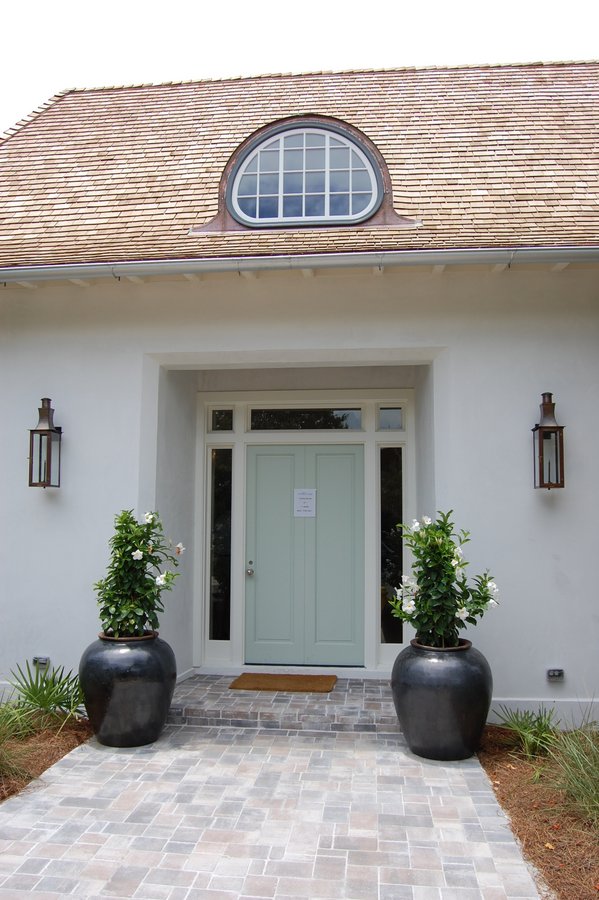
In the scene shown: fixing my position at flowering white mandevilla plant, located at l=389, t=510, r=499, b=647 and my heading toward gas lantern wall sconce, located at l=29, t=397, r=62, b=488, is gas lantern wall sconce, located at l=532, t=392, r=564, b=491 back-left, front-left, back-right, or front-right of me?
back-right

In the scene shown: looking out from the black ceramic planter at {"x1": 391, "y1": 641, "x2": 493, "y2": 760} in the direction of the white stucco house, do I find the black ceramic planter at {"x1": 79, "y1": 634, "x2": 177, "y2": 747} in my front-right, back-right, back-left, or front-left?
front-left

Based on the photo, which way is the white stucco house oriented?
toward the camera
